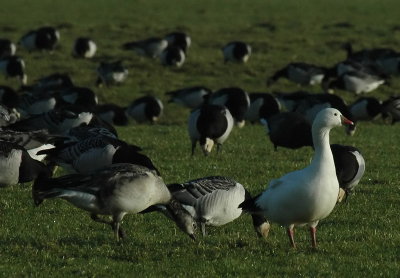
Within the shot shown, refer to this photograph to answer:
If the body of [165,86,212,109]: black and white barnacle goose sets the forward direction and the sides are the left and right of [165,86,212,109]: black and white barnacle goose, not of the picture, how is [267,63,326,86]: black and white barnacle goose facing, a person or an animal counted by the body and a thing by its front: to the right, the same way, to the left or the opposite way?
the opposite way

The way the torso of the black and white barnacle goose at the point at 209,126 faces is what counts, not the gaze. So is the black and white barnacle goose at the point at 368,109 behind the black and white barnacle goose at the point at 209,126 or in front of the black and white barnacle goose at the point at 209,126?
behind

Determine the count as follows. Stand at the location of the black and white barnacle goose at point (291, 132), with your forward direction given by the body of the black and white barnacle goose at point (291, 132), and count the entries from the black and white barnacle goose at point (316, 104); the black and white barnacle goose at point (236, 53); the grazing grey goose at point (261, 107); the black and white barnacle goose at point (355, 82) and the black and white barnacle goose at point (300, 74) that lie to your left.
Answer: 5

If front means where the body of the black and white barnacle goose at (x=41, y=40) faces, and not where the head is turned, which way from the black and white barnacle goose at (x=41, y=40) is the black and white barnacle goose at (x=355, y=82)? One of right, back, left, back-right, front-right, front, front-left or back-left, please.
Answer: front-right

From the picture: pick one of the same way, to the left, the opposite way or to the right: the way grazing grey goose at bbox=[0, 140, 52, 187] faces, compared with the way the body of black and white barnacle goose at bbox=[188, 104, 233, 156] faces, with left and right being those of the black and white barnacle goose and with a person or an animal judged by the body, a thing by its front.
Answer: to the left

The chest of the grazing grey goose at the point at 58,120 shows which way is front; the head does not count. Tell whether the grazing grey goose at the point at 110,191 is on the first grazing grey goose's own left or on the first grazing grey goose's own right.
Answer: on the first grazing grey goose's own right

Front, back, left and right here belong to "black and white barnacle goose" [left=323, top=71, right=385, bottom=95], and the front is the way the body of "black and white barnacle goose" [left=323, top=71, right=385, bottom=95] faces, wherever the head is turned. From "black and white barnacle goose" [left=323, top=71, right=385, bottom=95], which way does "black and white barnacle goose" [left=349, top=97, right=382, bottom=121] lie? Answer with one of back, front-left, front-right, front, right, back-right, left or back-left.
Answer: left

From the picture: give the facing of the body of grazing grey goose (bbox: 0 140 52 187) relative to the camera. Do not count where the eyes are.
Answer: to the viewer's right

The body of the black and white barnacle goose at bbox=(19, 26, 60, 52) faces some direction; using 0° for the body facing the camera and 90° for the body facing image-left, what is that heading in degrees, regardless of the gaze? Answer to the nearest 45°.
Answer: approximately 270°

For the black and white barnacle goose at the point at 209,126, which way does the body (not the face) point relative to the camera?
toward the camera

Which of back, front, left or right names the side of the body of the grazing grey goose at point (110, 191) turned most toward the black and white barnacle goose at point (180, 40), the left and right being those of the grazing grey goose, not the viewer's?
left
